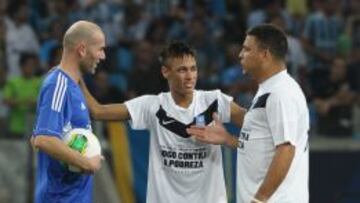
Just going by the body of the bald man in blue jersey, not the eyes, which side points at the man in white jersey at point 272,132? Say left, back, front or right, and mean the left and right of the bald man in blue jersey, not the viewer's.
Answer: front

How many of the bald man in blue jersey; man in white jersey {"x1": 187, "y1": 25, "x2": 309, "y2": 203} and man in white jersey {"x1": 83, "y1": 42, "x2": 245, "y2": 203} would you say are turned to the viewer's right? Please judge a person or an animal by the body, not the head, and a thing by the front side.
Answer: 1

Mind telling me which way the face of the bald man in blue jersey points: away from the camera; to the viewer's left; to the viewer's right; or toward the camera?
to the viewer's right

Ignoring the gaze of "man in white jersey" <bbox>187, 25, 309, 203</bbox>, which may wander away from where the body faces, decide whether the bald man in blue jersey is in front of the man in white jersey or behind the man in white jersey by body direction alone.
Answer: in front

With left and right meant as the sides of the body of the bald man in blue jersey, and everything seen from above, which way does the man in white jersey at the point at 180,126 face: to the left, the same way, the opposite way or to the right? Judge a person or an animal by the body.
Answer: to the right

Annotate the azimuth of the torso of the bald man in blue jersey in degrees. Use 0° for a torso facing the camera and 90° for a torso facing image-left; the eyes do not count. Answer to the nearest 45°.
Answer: approximately 270°

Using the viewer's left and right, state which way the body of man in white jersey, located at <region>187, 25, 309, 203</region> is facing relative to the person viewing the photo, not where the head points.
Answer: facing to the left of the viewer

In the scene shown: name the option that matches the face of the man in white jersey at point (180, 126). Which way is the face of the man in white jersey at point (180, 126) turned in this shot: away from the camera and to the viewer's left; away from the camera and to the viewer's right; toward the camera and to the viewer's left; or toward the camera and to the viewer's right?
toward the camera and to the viewer's right

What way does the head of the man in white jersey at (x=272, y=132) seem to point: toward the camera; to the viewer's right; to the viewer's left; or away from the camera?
to the viewer's left

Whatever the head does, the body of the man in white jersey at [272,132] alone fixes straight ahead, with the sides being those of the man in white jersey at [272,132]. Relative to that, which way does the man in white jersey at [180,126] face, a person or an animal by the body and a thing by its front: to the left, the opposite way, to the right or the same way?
to the left

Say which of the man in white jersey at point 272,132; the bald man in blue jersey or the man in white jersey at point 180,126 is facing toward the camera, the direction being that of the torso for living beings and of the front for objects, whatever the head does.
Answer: the man in white jersey at point 180,126
